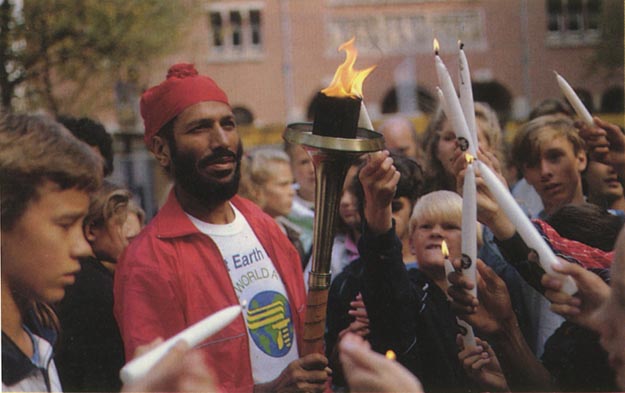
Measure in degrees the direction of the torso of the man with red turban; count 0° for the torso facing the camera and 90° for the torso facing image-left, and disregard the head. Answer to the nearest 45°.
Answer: approximately 315°

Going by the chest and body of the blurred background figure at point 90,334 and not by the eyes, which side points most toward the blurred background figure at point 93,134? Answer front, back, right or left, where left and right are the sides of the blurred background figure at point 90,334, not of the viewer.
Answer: left

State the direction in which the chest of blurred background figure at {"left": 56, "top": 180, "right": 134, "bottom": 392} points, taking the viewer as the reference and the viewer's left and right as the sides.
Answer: facing to the right of the viewer
